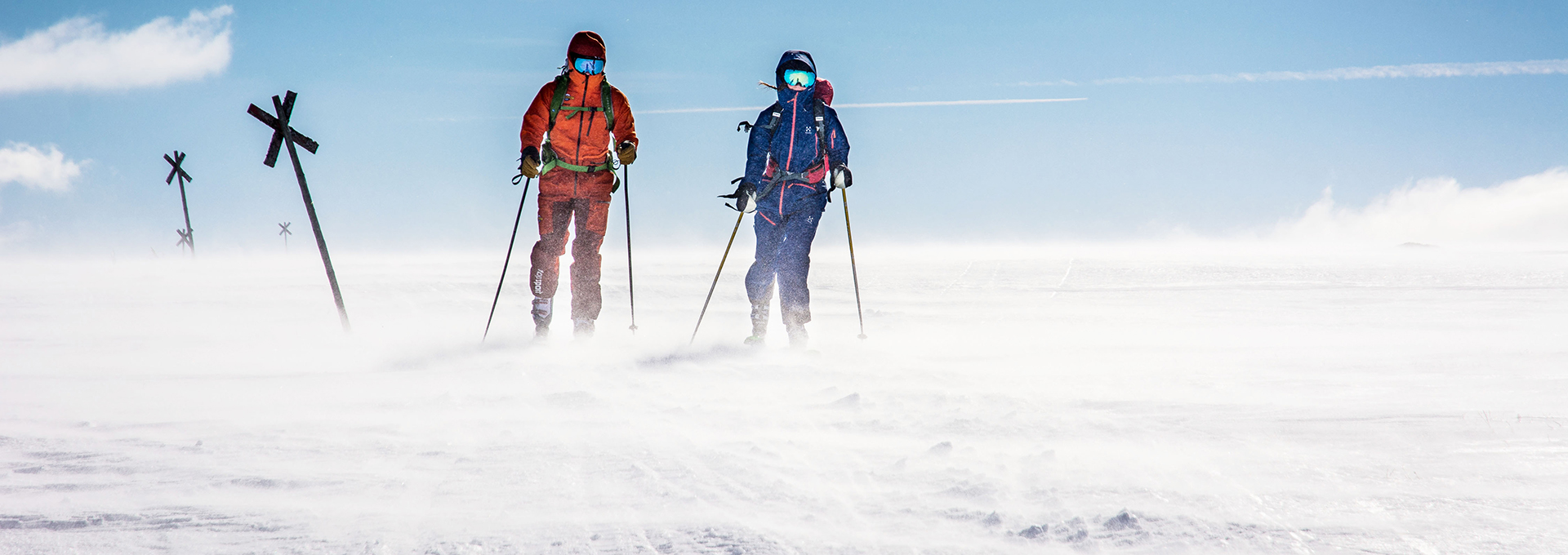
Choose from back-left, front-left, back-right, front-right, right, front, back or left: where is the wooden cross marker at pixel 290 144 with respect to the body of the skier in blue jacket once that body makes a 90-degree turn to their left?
back

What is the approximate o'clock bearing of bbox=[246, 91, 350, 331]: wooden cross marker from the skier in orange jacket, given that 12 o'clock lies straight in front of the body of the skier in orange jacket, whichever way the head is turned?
The wooden cross marker is roughly at 4 o'clock from the skier in orange jacket.

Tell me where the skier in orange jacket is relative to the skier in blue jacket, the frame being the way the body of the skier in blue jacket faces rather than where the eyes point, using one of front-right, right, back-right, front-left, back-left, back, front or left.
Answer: right

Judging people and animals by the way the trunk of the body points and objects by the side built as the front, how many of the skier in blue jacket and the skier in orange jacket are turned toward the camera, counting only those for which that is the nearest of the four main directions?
2

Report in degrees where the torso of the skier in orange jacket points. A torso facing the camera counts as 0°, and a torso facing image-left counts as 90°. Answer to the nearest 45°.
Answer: approximately 0°

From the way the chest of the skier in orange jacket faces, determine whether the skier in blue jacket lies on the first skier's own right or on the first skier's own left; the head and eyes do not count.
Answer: on the first skier's own left

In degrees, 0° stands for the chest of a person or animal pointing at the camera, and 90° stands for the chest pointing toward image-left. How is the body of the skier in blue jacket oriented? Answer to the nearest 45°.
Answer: approximately 0°
